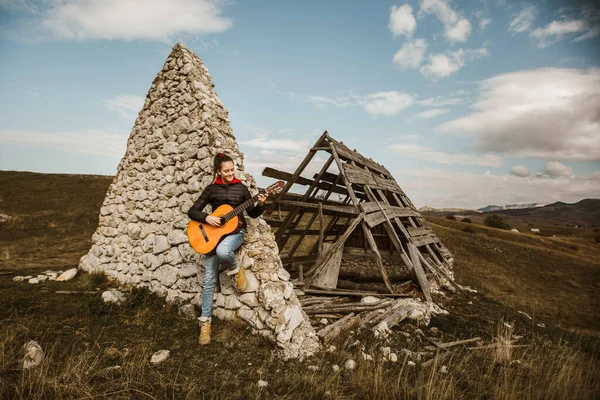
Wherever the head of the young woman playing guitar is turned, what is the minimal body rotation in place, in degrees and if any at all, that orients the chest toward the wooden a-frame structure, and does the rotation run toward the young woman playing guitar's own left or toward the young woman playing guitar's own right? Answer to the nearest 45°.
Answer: approximately 135° to the young woman playing guitar's own left

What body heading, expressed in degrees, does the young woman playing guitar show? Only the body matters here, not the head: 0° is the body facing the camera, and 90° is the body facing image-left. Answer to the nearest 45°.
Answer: approximately 0°

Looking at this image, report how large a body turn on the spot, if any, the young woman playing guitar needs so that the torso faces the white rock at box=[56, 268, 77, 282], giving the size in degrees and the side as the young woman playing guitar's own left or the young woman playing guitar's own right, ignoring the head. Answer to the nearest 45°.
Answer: approximately 135° to the young woman playing guitar's own right

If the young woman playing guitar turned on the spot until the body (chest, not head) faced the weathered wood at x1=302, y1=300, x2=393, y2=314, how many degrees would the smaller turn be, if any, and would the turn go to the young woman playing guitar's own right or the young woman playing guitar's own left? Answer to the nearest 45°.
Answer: approximately 135° to the young woman playing guitar's own left

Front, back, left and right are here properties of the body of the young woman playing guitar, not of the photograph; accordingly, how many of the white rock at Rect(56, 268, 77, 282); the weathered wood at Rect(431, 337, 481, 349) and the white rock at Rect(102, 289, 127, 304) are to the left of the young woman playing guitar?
1

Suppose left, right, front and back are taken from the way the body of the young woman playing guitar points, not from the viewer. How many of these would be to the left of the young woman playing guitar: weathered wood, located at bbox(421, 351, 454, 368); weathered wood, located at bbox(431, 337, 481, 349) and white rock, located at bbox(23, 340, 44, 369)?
2

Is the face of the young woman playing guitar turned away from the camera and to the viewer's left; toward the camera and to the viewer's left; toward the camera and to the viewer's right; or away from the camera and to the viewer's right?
toward the camera and to the viewer's right

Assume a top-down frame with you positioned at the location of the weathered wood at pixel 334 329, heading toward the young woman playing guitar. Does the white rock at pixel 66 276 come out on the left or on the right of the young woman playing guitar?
right

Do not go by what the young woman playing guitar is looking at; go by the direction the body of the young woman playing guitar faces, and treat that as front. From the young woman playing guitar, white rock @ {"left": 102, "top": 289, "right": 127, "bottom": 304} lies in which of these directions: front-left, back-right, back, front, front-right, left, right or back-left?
back-right

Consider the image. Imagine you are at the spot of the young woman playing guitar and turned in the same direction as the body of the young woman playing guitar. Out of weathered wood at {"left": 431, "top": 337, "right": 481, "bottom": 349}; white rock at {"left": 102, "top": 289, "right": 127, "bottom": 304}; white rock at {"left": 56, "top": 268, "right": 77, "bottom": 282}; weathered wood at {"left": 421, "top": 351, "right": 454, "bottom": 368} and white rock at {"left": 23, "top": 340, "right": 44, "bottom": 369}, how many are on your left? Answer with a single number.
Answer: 2
